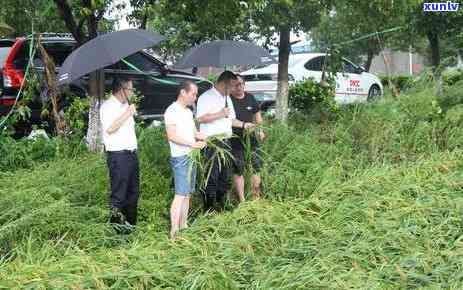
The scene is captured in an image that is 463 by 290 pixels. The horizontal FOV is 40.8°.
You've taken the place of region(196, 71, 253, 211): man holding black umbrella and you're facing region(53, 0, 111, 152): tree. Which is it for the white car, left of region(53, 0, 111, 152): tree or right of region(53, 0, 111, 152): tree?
right

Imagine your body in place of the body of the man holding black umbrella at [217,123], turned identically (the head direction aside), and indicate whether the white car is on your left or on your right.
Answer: on your left

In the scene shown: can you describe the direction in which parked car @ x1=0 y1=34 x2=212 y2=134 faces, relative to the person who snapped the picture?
facing away from the viewer and to the right of the viewer

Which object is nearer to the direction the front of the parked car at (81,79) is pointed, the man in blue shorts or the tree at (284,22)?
the tree

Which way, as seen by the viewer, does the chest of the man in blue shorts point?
to the viewer's right

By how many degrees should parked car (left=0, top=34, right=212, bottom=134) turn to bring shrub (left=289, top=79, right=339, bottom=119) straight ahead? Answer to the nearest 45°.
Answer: approximately 45° to its right

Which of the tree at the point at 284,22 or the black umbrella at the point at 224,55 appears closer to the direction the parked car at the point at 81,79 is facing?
the tree
